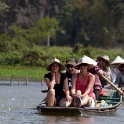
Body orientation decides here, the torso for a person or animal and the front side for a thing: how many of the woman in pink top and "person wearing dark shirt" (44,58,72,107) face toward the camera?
2

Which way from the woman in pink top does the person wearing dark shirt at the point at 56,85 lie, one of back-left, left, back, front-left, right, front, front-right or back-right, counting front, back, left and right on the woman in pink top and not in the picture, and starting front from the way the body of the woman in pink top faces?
right

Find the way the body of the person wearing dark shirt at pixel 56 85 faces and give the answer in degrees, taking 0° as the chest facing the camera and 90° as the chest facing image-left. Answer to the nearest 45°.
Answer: approximately 0°

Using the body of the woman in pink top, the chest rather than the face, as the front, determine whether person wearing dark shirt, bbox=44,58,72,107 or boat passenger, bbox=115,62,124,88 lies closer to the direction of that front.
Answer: the person wearing dark shirt

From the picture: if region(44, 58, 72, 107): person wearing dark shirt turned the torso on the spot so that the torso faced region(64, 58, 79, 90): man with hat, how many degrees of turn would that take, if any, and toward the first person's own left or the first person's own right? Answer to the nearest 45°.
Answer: approximately 135° to the first person's own left
